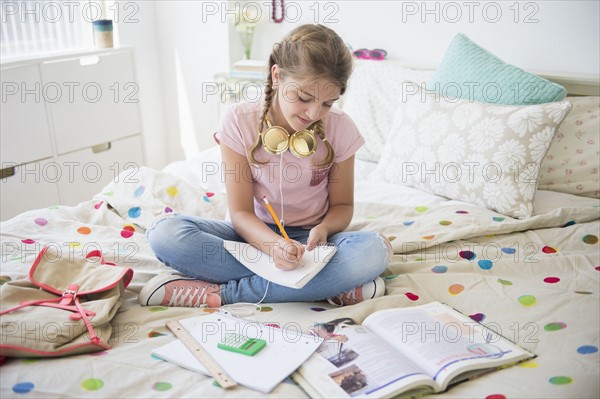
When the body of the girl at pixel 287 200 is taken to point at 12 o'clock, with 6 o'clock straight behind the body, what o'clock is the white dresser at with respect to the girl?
The white dresser is roughly at 5 o'clock from the girl.

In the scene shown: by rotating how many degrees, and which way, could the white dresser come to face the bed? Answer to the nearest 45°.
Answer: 0° — it already faces it

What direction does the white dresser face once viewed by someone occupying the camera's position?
facing the viewer and to the right of the viewer

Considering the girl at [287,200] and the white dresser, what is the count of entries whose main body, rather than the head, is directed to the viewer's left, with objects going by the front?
0

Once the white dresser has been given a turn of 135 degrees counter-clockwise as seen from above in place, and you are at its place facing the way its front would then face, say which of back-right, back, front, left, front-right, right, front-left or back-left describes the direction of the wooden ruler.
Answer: back

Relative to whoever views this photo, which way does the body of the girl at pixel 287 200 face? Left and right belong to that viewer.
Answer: facing the viewer

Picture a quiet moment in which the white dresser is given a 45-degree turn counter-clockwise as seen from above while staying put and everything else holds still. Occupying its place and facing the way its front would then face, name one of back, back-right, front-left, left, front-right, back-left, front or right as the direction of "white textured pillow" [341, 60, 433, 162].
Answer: front-right

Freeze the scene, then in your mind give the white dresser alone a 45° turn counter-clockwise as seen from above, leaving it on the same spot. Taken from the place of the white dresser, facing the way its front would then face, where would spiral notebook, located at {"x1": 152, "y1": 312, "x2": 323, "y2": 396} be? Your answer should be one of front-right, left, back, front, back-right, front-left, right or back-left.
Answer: right

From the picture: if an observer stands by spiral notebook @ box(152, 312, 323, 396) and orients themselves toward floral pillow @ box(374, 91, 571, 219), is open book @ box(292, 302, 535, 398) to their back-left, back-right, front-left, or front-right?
front-right

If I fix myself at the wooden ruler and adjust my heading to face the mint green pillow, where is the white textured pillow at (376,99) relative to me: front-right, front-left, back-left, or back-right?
front-left

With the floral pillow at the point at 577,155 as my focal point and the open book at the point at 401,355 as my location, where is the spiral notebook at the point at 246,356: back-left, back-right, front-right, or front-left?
back-left

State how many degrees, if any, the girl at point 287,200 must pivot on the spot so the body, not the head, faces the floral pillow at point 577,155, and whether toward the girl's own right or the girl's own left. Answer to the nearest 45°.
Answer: approximately 135° to the girl's own left
